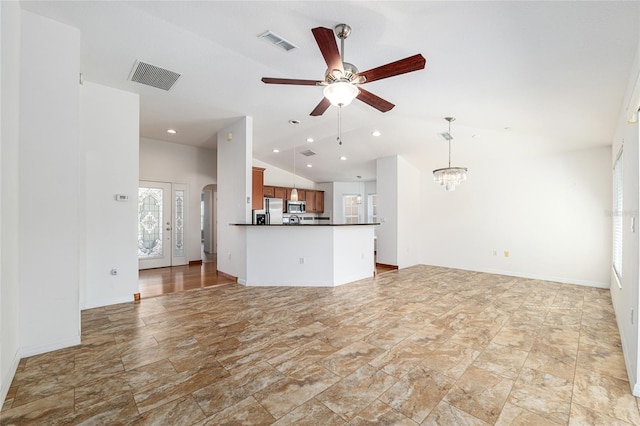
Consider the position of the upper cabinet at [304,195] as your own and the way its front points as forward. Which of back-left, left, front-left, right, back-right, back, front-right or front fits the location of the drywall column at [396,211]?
front-left

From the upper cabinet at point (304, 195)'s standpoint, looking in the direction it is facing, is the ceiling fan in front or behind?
in front

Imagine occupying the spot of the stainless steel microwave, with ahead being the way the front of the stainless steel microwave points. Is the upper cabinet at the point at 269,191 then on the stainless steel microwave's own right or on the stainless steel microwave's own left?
on the stainless steel microwave's own right

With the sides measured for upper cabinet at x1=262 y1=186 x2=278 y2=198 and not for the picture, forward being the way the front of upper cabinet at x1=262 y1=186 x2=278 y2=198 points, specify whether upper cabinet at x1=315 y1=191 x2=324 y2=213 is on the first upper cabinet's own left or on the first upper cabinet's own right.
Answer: on the first upper cabinet's own left

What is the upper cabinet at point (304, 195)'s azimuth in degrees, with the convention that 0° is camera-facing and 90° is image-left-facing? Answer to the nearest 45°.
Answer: approximately 0°

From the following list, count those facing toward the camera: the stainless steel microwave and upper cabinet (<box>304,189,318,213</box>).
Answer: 2

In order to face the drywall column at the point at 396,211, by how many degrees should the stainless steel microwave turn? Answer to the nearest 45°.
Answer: approximately 45° to its left

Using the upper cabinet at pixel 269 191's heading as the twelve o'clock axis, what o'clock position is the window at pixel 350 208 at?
The window is roughly at 10 o'clock from the upper cabinet.

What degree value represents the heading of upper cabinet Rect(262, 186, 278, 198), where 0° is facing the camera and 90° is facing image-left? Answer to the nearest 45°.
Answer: approximately 315°

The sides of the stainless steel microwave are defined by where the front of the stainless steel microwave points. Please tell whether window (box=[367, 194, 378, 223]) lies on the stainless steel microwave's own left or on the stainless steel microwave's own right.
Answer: on the stainless steel microwave's own left

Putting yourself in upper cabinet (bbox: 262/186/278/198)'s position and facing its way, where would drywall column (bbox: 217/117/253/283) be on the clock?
The drywall column is roughly at 2 o'clock from the upper cabinet.
